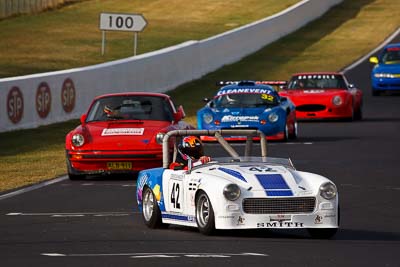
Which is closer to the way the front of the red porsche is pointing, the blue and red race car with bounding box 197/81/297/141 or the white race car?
the white race car

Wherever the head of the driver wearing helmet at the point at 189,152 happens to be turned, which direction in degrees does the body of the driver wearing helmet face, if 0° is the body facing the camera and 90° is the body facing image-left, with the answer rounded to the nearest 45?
approximately 315°

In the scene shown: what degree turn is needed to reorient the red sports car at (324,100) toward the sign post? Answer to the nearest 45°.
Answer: approximately 135° to its right

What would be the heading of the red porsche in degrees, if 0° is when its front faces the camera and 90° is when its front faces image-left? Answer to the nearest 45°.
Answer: approximately 0°

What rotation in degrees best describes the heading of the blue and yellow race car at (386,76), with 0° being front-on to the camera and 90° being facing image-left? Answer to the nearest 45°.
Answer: approximately 0°

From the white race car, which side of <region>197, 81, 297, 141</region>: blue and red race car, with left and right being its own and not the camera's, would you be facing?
front

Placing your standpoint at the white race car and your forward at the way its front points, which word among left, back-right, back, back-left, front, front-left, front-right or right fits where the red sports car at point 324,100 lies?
back-left
